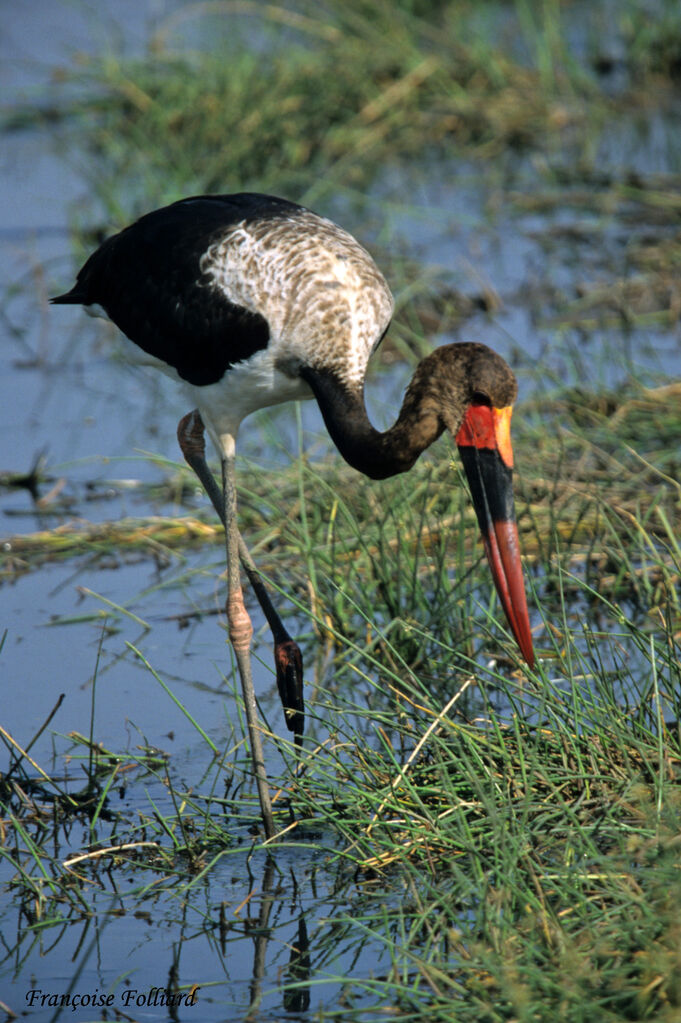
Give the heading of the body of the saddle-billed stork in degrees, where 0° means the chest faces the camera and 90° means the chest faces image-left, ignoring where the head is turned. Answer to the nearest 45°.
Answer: approximately 270°
